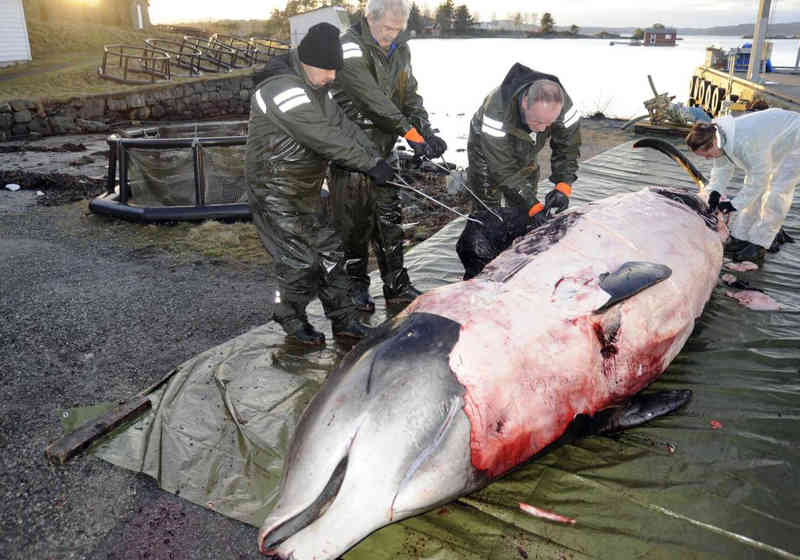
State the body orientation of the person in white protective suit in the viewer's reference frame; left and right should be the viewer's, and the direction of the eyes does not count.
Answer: facing to the left of the viewer

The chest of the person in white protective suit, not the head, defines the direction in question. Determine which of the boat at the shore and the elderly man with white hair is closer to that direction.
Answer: the elderly man with white hair

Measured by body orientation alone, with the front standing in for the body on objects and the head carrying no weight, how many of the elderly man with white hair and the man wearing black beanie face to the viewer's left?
0

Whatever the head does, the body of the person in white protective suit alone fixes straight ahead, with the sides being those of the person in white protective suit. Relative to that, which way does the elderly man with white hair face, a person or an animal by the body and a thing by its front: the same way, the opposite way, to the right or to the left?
the opposite way

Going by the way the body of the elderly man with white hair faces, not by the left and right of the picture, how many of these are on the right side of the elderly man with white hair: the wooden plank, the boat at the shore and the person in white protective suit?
1

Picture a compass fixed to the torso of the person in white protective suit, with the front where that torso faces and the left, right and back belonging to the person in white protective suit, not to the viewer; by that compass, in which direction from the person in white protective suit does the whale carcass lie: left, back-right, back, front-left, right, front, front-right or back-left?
left

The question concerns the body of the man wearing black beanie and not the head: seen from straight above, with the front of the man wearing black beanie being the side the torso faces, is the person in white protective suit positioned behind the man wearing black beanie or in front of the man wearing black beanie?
in front

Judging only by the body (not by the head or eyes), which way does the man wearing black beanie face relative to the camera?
to the viewer's right

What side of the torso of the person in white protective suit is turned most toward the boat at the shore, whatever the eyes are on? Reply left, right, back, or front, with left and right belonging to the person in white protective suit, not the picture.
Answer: right

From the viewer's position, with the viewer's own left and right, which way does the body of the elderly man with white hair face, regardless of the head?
facing the viewer and to the right of the viewer

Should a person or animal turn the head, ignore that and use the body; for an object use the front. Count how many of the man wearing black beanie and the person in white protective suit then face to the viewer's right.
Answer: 1

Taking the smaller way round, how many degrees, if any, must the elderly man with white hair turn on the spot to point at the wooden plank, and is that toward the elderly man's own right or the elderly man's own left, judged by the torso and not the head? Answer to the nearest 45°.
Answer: approximately 90° to the elderly man's own right
